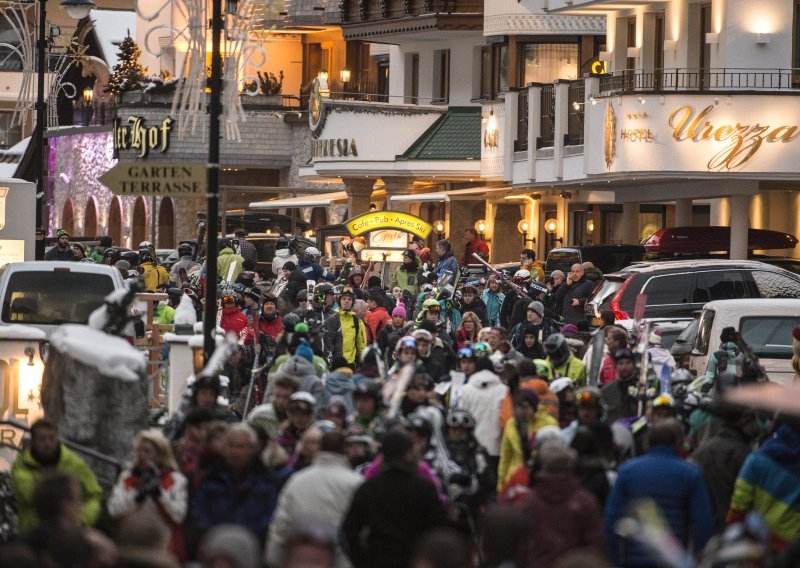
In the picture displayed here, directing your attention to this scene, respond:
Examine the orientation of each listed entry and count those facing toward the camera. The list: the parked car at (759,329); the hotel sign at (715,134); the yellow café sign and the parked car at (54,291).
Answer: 2

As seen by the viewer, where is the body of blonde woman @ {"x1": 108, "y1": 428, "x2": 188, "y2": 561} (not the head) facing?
toward the camera

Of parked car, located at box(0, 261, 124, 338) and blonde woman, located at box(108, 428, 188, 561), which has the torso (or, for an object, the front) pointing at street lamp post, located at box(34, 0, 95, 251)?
the parked car

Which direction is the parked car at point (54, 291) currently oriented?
away from the camera

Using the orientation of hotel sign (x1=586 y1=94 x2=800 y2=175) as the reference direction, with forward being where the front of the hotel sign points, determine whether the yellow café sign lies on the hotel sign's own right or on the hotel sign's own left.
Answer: on the hotel sign's own right

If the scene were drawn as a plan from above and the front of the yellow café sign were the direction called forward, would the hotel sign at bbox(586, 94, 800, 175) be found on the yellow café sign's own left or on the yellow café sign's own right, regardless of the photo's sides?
on the yellow café sign's own left

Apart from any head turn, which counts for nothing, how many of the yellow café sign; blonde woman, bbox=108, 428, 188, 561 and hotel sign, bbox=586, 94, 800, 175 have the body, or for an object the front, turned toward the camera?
3

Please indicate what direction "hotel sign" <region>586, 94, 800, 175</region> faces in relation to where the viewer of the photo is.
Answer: facing the viewer

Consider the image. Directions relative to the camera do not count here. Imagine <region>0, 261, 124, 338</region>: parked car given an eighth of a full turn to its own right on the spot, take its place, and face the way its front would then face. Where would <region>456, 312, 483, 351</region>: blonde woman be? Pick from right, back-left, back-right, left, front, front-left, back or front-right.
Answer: front-right

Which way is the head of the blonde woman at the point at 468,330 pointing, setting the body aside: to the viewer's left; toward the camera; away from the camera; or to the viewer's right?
toward the camera

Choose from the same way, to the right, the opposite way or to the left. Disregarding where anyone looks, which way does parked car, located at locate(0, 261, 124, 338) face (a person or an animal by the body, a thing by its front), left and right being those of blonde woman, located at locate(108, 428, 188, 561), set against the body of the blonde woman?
the opposite way
